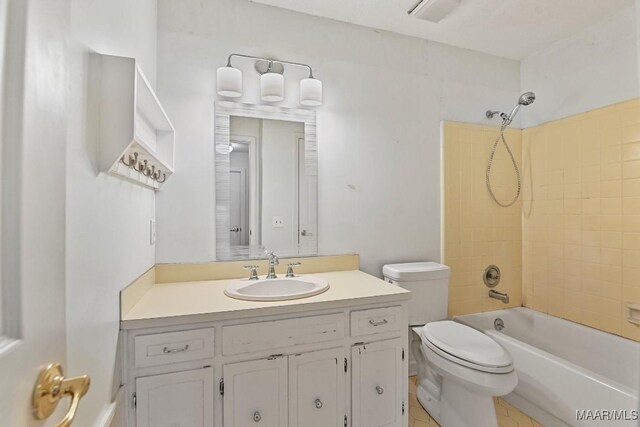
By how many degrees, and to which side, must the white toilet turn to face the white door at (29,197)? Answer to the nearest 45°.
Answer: approximately 45° to its right

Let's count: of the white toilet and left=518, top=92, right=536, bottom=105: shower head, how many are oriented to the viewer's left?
0

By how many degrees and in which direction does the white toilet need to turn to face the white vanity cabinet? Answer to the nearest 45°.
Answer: approximately 90° to its right

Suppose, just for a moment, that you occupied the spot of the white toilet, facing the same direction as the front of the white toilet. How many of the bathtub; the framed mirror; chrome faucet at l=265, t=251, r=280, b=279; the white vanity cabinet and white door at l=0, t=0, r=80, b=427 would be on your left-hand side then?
1

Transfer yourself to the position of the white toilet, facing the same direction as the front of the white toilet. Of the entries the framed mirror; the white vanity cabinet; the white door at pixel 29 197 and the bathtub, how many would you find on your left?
1

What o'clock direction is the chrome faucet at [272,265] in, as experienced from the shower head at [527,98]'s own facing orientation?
The chrome faucet is roughly at 3 o'clock from the shower head.

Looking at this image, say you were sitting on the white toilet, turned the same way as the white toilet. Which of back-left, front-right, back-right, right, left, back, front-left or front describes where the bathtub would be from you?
left

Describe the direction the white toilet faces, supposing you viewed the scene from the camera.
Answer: facing the viewer and to the right of the viewer

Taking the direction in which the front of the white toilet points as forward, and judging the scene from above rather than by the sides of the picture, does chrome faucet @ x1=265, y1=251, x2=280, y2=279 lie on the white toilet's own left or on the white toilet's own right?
on the white toilet's own right

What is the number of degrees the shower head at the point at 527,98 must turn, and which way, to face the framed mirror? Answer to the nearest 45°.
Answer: approximately 90° to its right
